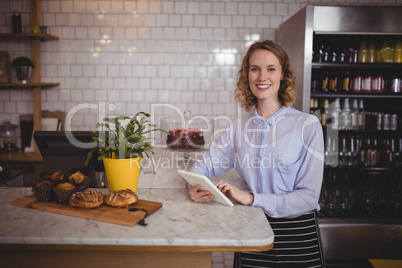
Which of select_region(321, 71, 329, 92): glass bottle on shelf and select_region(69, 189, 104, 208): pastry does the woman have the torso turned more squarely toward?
the pastry

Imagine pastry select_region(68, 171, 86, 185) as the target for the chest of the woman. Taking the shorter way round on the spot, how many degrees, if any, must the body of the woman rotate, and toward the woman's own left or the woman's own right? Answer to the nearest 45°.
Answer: approximately 45° to the woman's own right

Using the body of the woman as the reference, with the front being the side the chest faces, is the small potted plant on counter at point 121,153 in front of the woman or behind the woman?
in front

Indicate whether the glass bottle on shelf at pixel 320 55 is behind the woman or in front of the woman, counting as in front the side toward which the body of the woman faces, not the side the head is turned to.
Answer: behind

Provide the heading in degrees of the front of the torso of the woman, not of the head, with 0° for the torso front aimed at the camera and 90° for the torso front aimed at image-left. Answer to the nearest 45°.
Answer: approximately 45°

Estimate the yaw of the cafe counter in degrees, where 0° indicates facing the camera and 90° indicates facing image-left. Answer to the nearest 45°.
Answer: approximately 0°

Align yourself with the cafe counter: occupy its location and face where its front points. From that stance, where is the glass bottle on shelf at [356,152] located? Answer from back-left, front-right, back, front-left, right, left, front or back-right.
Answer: back-left

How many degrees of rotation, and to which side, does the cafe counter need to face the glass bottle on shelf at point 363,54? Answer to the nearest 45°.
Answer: approximately 135° to its left

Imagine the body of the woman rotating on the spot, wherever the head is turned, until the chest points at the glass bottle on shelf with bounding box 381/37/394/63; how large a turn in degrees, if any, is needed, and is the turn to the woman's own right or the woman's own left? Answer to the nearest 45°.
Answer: approximately 180°
